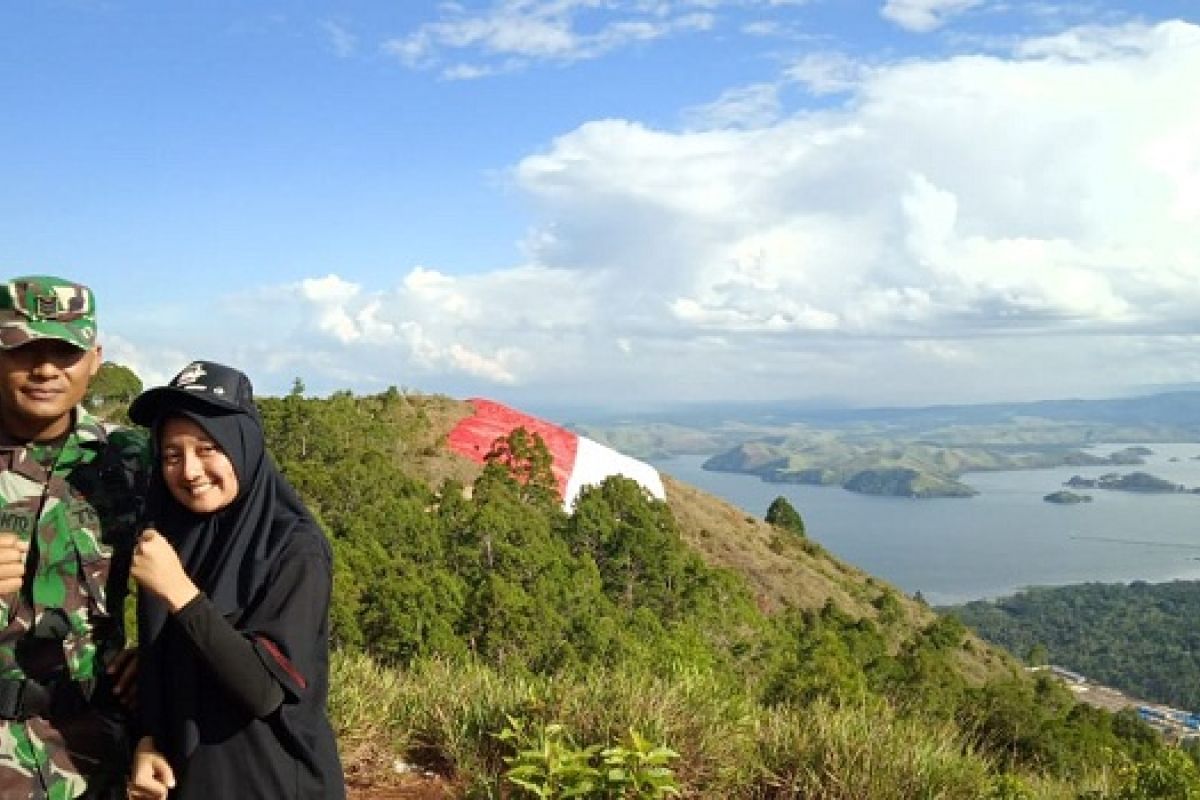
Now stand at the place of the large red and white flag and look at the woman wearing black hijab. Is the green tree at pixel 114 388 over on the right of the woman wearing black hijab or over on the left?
right

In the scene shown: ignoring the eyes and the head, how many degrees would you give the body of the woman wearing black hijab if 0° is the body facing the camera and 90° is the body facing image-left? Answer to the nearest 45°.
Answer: approximately 45°

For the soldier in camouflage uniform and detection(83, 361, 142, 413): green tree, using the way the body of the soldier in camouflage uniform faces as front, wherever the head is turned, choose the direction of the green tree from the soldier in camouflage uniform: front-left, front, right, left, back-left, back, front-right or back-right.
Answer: back

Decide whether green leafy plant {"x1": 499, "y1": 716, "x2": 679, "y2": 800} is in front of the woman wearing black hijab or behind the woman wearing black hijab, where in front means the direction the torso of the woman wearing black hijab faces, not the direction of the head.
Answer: behind

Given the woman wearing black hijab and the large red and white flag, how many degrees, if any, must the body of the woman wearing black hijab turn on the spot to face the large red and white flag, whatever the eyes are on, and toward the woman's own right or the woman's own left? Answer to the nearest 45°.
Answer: approximately 135° to the woman's own right

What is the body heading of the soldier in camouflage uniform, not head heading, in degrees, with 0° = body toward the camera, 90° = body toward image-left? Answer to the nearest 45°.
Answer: approximately 0°
